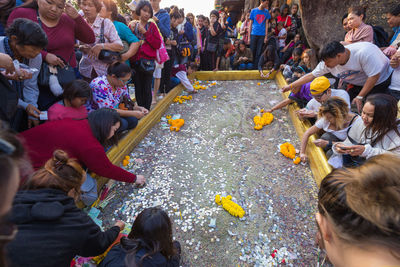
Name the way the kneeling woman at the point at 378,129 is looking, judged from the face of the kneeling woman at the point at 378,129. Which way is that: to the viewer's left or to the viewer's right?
to the viewer's left

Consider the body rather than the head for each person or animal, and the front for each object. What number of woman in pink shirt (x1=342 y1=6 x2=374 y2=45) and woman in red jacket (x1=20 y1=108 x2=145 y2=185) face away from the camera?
0

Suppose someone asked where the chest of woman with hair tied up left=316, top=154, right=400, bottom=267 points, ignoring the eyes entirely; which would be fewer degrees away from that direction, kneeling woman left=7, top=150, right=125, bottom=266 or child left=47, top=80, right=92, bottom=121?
the child

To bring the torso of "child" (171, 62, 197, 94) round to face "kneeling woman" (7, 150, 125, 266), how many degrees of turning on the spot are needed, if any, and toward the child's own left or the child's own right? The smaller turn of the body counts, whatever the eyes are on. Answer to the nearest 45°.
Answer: approximately 90° to the child's own right

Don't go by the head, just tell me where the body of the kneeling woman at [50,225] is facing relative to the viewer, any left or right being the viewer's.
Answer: facing away from the viewer and to the right of the viewer

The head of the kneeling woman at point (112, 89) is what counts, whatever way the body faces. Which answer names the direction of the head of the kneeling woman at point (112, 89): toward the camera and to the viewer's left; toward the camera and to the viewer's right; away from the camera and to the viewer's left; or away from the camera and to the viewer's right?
toward the camera and to the viewer's right

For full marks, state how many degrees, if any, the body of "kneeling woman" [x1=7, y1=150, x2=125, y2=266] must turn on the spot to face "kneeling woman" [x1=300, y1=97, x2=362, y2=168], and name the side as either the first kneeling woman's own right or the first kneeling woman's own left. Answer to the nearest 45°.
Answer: approximately 45° to the first kneeling woman's own right

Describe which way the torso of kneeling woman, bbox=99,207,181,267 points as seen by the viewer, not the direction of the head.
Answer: away from the camera

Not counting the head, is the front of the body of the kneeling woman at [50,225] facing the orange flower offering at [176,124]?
yes

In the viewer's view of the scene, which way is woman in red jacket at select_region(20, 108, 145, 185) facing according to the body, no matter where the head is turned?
to the viewer's right

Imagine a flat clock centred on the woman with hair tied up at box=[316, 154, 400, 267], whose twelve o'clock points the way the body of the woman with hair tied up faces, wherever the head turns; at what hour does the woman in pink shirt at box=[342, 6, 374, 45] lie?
The woman in pink shirt is roughly at 1 o'clock from the woman with hair tied up.

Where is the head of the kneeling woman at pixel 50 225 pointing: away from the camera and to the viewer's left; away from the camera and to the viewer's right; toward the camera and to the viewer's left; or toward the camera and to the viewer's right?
away from the camera and to the viewer's right
